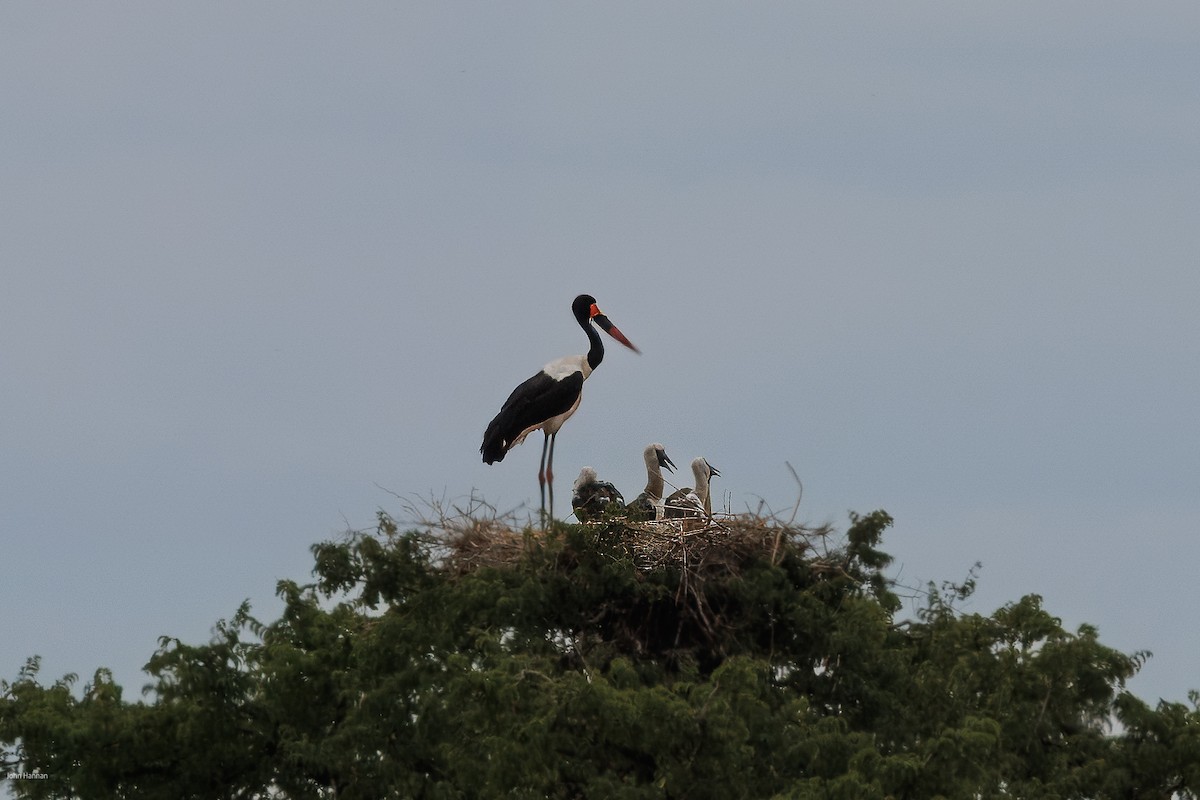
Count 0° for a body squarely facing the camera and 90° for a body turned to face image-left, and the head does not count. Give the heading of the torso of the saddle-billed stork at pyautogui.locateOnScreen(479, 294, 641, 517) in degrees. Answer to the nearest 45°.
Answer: approximately 270°

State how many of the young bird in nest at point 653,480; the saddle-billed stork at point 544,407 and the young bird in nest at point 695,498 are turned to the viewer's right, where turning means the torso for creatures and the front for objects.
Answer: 3

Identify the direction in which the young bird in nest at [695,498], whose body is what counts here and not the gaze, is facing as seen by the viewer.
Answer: to the viewer's right

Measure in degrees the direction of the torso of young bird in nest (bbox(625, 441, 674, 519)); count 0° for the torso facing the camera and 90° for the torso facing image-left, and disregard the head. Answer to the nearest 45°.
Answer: approximately 270°

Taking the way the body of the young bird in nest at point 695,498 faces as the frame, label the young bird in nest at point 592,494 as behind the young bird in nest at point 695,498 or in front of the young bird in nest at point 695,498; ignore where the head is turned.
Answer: behind
